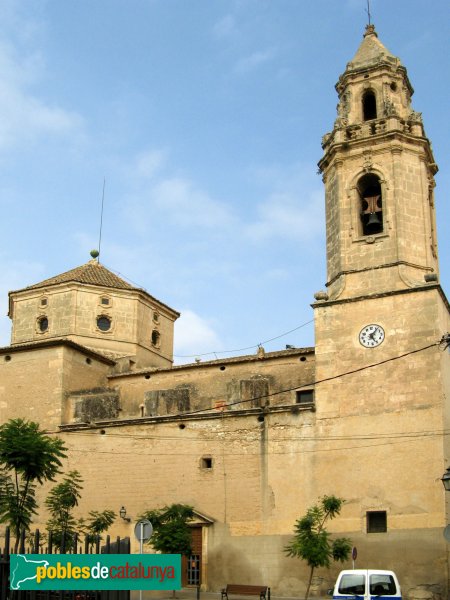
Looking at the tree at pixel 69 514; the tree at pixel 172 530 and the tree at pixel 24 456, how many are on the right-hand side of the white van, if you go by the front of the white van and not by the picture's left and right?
0

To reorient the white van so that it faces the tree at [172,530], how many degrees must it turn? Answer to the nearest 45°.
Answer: approximately 45° to its left

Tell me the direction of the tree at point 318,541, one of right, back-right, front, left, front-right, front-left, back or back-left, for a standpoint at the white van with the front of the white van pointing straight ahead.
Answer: front

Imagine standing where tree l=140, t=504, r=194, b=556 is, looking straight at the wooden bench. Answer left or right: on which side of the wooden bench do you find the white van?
right

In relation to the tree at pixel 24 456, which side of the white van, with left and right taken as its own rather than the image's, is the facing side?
left

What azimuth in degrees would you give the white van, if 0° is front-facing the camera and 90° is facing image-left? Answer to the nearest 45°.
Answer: approximately 180°

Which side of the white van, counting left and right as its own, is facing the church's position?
front

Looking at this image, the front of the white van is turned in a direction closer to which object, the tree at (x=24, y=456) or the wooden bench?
the wooden bench
